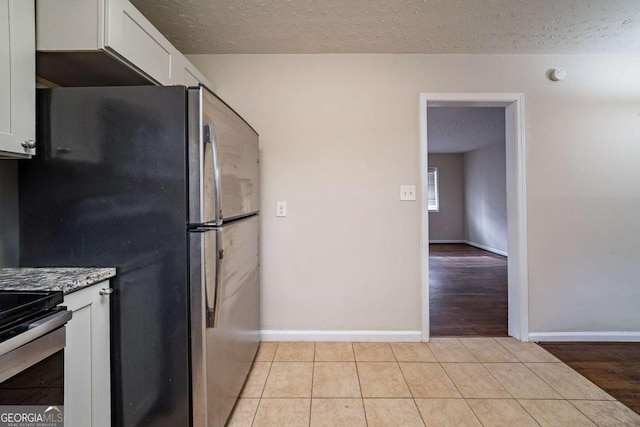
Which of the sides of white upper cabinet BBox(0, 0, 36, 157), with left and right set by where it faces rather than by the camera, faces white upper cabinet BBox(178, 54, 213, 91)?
left

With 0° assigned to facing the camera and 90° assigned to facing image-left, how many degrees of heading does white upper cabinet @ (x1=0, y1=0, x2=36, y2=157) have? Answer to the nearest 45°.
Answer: approximately 315°

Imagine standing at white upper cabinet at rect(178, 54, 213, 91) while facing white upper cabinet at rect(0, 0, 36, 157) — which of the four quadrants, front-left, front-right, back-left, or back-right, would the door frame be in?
back-left

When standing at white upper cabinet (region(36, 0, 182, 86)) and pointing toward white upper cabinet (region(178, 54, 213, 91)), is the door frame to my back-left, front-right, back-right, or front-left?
front-right

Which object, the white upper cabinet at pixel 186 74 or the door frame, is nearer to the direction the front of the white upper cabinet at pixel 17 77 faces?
the door frame

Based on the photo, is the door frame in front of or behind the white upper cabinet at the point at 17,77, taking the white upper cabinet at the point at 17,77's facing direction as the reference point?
in front
